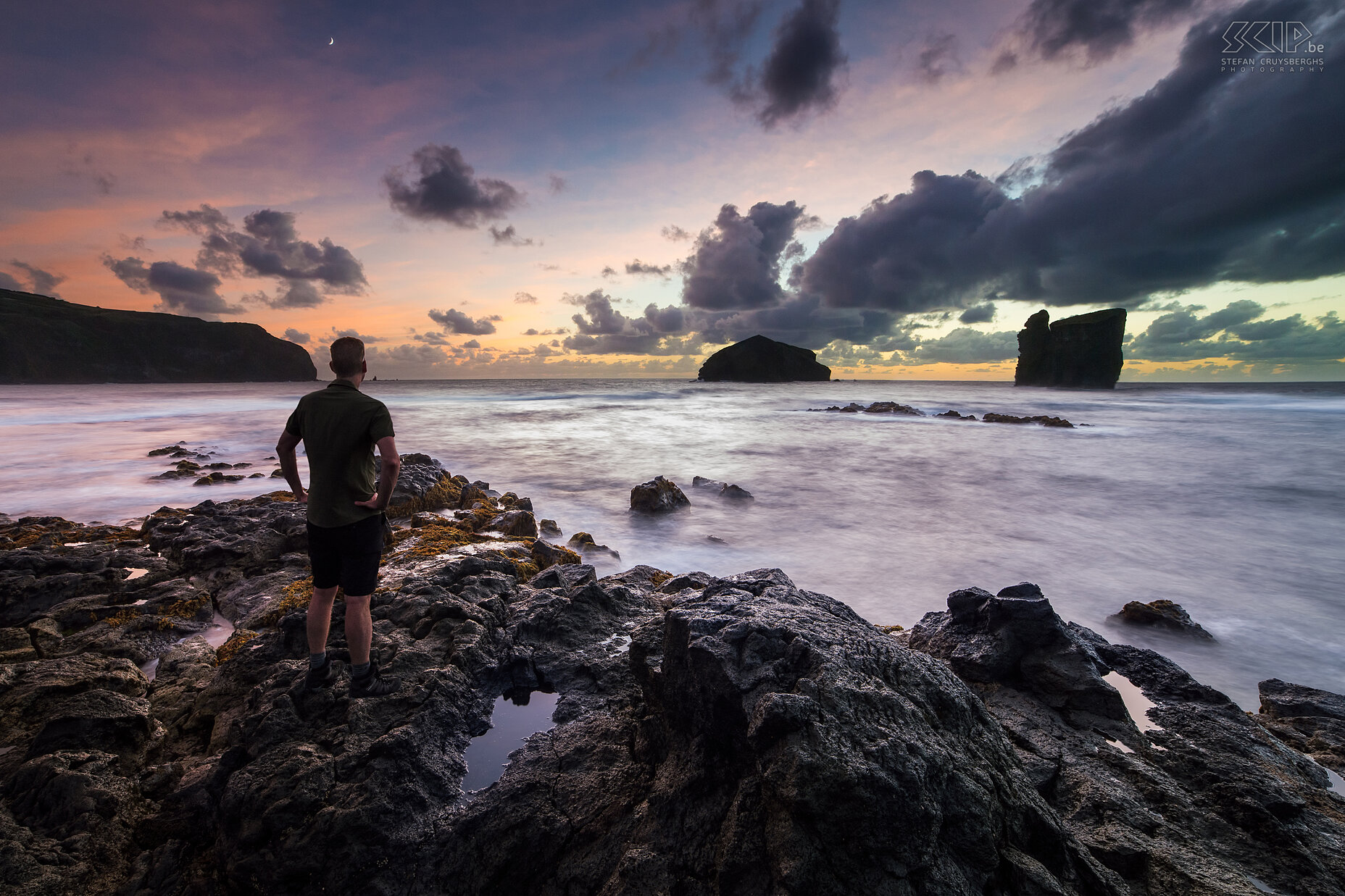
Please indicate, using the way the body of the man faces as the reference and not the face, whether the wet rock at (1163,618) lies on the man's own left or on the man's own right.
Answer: on the man's own right

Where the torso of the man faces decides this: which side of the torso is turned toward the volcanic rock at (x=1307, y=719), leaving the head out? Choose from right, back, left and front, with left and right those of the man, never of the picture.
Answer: right

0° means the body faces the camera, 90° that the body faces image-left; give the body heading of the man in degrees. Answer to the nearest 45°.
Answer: approximately 225°

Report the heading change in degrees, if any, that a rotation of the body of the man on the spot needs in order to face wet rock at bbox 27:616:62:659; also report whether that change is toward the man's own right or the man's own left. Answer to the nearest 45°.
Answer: approximately 90° to the man's own left

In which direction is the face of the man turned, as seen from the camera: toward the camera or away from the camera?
away from the camera

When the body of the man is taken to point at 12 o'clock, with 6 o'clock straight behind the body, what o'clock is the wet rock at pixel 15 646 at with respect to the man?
The wet rock is roughly at 9 o'clock from the man.
